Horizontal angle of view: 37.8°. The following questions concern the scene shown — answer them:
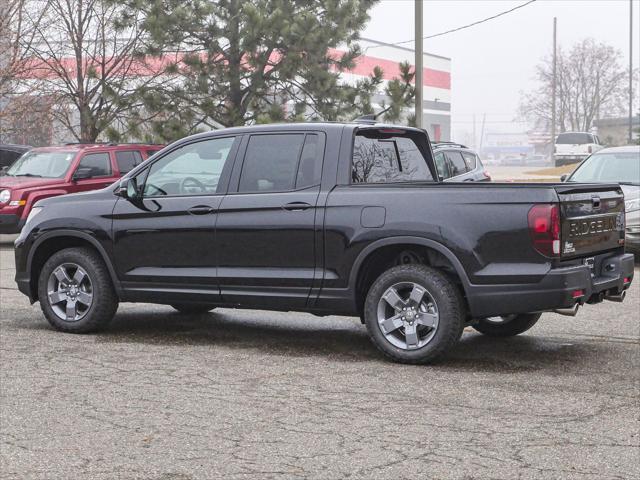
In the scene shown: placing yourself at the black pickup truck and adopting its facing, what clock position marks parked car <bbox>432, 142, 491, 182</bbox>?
The parked car is roughly at 2 o'clock from the black pickup truck.

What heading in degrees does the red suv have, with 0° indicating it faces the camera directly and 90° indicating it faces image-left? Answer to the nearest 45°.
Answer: approximately 45°

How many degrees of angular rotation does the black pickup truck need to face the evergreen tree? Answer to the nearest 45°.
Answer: approximately 45° to its right

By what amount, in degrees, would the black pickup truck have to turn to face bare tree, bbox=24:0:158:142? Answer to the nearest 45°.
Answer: approximately 45° to its right

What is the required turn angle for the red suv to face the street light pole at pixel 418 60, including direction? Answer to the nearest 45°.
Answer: approximately 180°

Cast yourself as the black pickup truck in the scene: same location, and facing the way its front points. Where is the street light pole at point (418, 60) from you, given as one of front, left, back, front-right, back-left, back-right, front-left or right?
front-right

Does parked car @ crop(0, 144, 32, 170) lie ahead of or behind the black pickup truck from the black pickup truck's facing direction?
ahead

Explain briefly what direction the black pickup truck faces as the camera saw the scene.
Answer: facing away from the viewer and to the left of the viewer

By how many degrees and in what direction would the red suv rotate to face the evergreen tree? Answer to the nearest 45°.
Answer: approximately 180°
